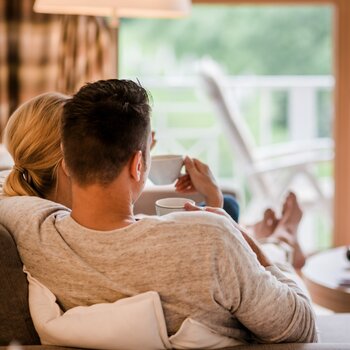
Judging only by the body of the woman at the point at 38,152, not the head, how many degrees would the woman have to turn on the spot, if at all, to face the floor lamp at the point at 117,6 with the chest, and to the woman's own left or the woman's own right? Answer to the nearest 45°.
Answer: approximately 45° to the woman's own left

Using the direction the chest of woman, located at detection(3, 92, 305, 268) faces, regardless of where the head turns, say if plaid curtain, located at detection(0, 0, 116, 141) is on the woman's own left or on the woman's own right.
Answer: on the woman's own left

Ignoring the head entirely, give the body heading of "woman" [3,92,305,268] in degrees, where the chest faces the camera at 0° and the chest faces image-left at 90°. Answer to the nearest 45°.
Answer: approximately 225°
